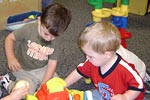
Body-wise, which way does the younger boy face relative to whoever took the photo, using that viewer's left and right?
facing the viewer and to the left of the viewer

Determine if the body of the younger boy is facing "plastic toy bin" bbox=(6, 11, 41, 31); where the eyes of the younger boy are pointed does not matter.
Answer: no
